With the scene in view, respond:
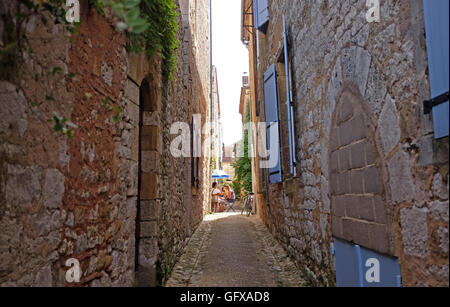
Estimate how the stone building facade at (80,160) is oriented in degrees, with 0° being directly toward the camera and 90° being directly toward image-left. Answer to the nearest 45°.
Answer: approximately 270°

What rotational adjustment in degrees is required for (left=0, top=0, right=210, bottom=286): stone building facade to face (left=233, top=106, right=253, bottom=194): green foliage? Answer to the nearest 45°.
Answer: approximately 45° to its left
